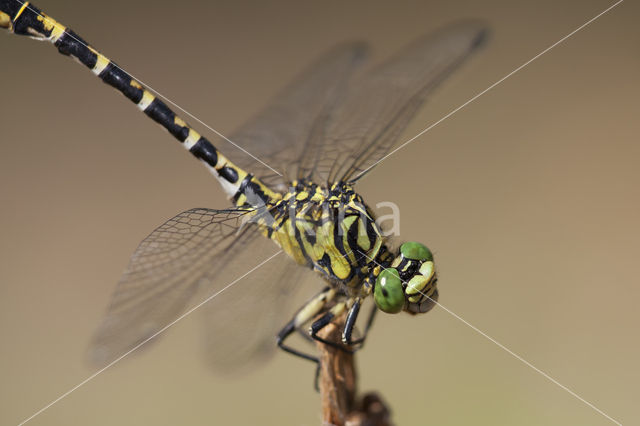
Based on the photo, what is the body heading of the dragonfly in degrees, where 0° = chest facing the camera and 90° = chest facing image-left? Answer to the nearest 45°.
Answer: approximately 315°
